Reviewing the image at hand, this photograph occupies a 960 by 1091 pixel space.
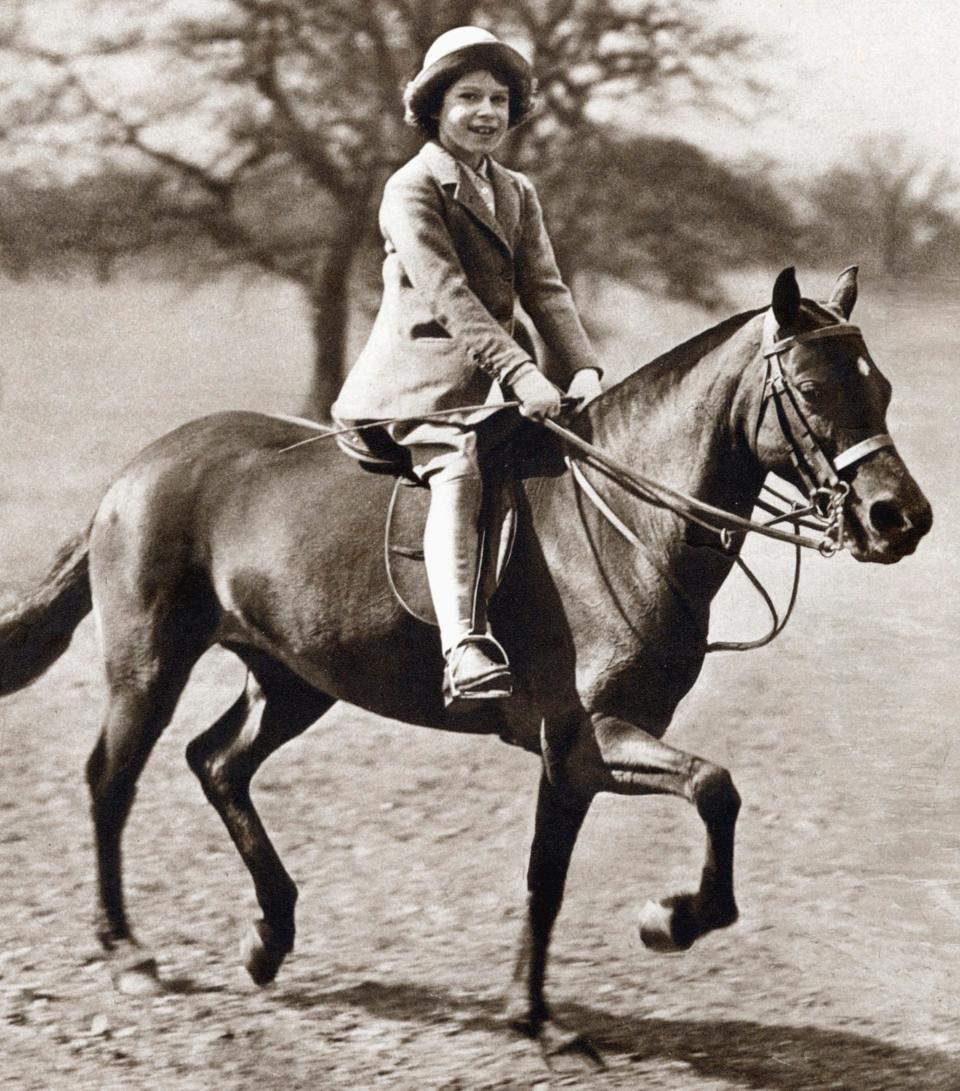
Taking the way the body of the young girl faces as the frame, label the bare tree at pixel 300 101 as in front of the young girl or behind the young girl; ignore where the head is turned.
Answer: behind

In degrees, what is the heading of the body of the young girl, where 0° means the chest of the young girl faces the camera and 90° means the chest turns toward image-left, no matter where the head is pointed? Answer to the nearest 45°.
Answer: approximately 315°

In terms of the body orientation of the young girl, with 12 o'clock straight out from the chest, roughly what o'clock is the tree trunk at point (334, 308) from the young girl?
The tree trunk is roughly at 7 o'clock from the young girl.

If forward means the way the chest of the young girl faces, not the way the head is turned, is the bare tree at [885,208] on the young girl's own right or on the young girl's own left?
on the young girl's own left
